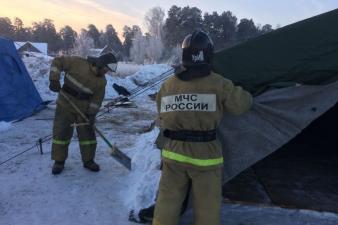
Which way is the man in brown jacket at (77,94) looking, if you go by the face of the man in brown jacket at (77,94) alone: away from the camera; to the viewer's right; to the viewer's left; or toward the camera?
to the viewer's right

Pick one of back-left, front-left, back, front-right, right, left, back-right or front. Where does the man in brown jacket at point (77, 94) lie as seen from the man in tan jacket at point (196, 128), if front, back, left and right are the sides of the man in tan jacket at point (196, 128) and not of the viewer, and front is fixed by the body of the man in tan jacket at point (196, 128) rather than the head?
front-left

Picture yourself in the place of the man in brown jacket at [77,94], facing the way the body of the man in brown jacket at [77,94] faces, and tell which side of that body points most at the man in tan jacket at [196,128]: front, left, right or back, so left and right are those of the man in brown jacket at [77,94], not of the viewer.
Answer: front

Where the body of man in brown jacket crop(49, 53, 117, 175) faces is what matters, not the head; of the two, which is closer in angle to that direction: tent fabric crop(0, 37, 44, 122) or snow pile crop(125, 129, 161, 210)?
the snow pile

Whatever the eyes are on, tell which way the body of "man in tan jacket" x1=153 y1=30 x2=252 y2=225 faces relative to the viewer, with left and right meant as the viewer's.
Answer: facing away from the viewer

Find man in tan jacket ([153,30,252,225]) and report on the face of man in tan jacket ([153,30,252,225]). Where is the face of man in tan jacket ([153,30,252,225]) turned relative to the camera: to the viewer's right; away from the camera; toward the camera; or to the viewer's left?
away from the camera

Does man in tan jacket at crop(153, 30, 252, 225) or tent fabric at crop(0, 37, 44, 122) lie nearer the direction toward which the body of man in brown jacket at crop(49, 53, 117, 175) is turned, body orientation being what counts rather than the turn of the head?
the man in tan jacket

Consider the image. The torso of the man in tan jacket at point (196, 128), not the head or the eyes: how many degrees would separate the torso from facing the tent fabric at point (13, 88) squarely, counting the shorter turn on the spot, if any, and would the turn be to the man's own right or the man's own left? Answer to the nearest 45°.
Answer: approximately 45° to the man's own left

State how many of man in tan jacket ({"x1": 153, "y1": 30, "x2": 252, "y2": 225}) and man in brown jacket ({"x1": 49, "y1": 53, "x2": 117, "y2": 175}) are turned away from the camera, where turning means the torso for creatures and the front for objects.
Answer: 1

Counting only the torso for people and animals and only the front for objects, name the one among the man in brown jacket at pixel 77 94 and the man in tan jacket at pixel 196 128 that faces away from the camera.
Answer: the man in tan jacket at pixel 196 128

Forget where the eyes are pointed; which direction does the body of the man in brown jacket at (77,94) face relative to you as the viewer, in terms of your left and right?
facing the viewer and to the right of the viewer
